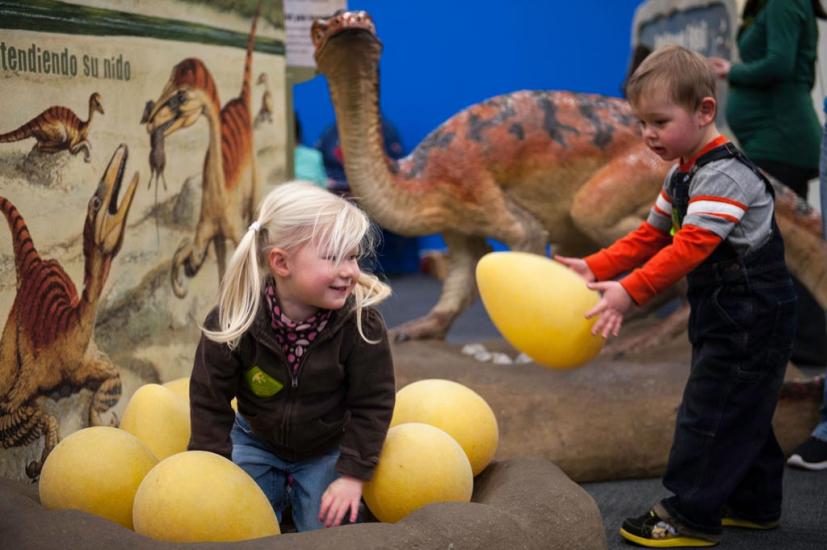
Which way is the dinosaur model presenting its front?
to the viewer's left

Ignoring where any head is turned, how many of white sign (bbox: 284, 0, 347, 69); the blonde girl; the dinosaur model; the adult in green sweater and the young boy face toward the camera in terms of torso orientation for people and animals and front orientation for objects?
2

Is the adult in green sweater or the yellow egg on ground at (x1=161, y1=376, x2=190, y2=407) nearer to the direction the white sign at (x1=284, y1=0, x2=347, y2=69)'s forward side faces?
the yellow egg on ground

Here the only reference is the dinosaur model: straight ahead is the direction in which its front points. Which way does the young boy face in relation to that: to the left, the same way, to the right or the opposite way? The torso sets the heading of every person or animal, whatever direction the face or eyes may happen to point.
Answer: the same way

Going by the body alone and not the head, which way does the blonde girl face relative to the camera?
toward the camera

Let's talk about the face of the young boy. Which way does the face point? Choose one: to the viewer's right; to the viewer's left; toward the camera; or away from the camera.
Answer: to the viewer's left

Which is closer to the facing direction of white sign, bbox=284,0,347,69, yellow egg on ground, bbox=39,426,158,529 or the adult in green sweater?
the yellow egg on ground

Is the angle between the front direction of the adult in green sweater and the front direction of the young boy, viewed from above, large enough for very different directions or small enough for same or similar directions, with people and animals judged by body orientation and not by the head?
same or similar directions

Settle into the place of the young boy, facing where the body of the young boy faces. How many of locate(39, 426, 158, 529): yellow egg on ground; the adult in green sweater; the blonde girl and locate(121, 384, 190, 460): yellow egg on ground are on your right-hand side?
1

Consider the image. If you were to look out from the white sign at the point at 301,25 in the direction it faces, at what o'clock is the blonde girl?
The blonde girl is roughly at 12 o'clock from the white sign.

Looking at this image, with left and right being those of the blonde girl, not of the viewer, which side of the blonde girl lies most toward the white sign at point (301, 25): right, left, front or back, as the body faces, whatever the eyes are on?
back

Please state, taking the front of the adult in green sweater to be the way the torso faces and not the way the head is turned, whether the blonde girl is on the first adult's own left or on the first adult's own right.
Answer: on the first adult's own left

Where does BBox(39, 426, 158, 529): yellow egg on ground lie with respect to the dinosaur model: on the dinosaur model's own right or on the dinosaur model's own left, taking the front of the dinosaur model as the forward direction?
on the dinosaur model's own left

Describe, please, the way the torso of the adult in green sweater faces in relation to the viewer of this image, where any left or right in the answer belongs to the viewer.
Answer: facing to the left of the viewer

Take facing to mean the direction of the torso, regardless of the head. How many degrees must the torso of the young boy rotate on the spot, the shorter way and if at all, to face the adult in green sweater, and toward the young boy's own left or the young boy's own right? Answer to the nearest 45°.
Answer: approximately 90° to the young boy's own right

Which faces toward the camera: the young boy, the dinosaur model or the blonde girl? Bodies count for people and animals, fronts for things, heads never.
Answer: the blonde girl

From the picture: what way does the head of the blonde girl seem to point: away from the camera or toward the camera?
toward the camera

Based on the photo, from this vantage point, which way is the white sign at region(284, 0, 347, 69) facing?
toward the camera

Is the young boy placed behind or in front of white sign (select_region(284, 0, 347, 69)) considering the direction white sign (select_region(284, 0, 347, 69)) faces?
in front
